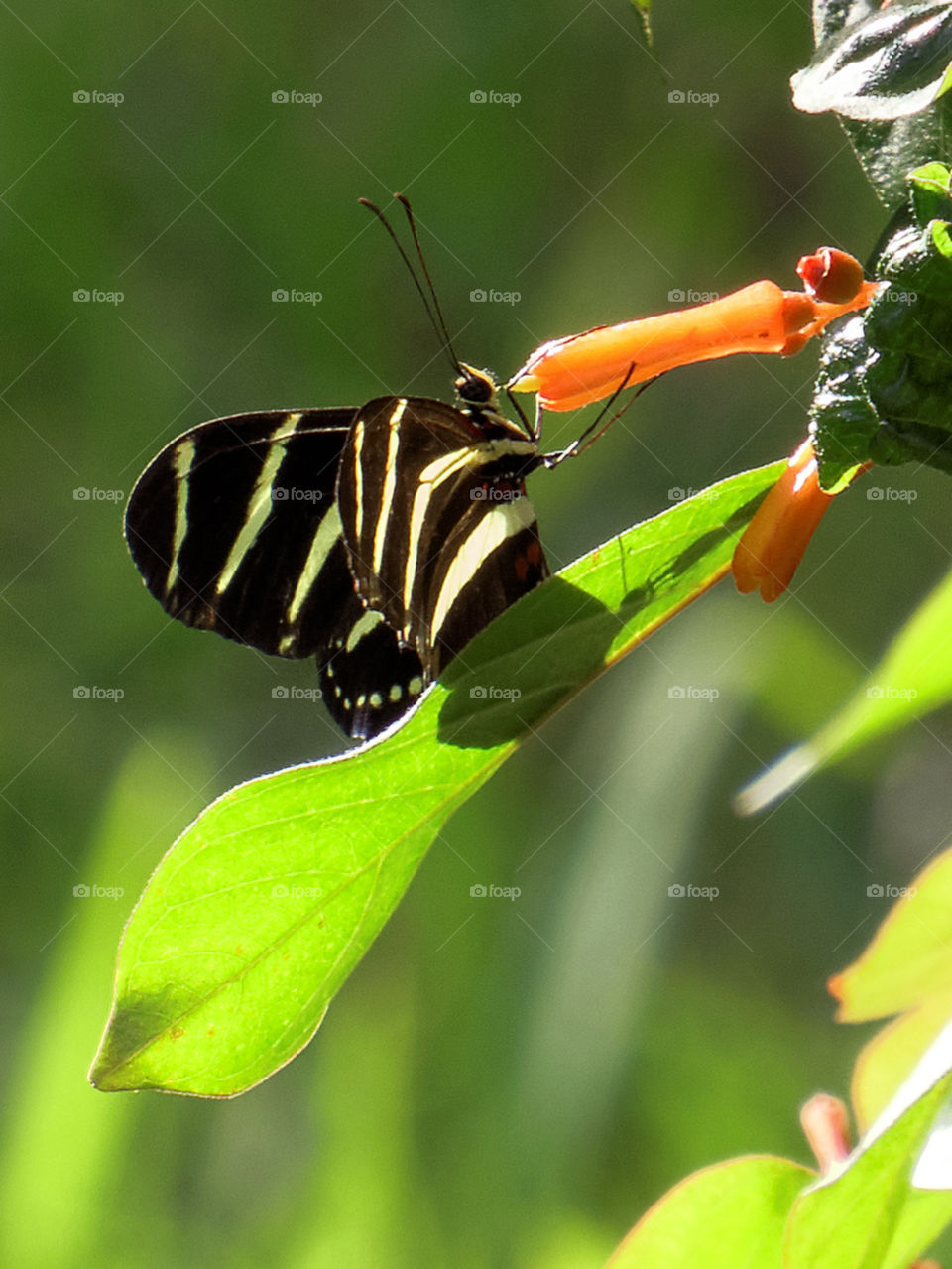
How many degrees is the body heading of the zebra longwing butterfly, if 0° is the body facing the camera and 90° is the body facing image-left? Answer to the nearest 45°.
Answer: approximately 270°
